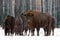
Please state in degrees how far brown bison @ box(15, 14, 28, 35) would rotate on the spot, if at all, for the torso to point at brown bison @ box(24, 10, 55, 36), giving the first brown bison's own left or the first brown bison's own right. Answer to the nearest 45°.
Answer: approximately 135° to the first brown bison's own left

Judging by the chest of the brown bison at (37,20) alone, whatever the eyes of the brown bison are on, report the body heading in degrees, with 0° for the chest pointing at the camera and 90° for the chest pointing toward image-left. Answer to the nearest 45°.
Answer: approximately 45°

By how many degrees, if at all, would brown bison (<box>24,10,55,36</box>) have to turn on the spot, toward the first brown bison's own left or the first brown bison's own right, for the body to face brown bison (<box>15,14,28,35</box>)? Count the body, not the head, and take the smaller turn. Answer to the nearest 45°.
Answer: approximately 45° to the first brown bison's own right

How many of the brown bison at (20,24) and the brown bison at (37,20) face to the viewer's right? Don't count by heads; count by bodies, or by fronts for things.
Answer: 0

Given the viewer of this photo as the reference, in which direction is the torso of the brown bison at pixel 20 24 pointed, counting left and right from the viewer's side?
facing the viewer and to the left of the viewer
